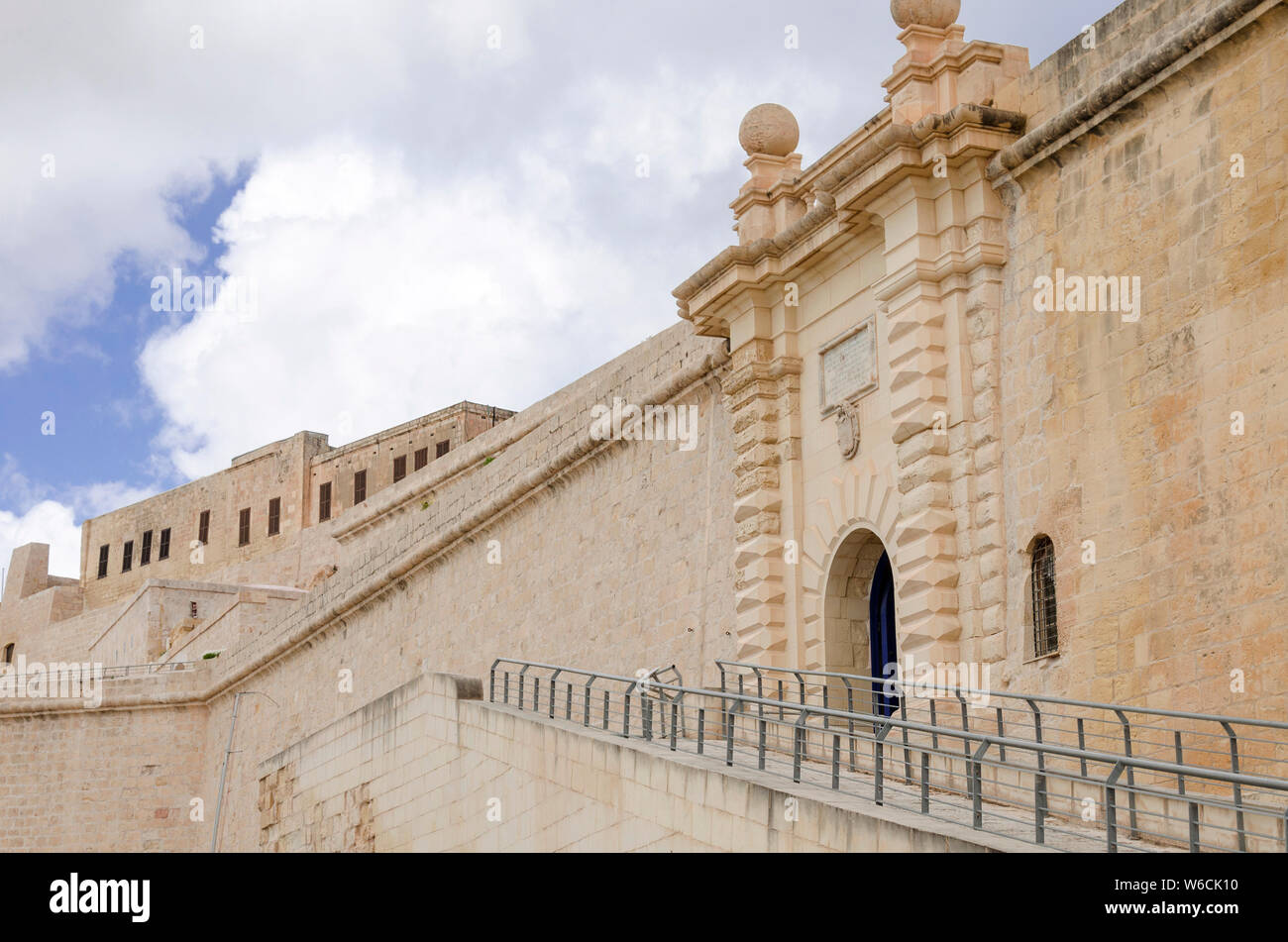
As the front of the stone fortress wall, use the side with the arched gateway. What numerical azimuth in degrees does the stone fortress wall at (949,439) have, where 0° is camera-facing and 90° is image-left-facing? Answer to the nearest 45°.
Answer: approximately 45°

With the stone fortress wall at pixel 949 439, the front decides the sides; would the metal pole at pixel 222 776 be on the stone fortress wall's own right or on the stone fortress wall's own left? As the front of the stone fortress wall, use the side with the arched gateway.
on the stone fortress wall's own right
